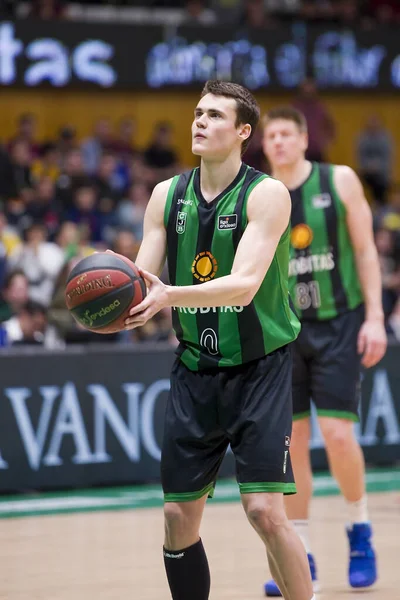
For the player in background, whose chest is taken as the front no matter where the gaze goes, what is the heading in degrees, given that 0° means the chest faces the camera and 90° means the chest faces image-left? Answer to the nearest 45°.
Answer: approximately 45°

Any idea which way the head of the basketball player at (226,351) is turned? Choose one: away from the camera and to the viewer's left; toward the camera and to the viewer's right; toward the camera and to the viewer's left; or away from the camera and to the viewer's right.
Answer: toward the camera and to the viewer's left

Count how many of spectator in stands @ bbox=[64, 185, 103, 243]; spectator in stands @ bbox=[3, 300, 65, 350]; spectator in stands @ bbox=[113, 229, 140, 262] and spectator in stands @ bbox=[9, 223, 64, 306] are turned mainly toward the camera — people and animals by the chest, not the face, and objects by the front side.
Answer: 4

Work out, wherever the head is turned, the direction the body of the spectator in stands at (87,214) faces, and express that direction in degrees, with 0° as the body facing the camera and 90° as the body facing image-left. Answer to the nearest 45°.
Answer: approximately 0°

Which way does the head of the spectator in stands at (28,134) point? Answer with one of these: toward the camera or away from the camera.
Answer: toward the camera

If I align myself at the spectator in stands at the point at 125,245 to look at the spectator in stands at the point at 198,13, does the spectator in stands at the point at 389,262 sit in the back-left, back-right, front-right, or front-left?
front-right

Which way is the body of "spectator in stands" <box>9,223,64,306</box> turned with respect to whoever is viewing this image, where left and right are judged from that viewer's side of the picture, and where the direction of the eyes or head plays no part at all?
facing the viewer

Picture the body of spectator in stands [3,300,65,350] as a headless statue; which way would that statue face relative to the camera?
toward the camera

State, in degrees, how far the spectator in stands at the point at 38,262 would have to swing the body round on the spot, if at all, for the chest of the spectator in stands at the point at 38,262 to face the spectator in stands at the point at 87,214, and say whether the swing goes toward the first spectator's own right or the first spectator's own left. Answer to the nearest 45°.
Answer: approximately 180°

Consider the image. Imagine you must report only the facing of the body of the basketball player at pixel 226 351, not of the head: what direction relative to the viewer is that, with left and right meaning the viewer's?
facing the viewer and to the left of the viewer

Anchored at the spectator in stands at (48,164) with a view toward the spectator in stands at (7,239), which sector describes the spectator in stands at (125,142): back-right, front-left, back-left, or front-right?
back-left

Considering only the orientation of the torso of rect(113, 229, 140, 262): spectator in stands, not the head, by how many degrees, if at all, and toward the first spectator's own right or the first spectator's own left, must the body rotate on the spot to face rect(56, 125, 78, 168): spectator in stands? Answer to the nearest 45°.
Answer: approximately 180°

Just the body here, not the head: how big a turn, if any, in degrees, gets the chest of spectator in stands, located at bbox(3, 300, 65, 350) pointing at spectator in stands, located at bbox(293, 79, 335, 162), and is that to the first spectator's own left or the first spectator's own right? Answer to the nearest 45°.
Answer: approximately 135° to the first spectator's own left

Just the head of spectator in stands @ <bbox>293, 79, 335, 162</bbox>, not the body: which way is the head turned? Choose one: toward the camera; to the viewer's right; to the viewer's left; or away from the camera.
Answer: toward the camera

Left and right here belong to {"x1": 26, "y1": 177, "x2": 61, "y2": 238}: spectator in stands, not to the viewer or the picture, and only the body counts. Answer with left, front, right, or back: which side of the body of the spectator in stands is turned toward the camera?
front

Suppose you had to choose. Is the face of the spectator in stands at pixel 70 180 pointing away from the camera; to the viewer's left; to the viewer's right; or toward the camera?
toward the camera

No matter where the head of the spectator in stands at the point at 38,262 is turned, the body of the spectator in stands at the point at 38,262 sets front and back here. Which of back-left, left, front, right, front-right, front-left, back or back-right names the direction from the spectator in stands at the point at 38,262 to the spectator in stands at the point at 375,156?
back-left
